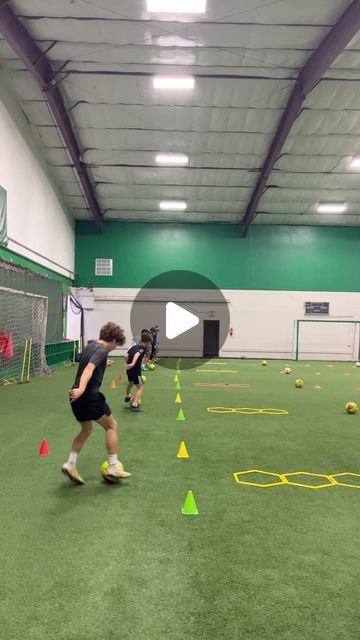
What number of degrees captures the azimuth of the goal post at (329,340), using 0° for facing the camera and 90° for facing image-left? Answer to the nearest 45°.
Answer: approximately 0°

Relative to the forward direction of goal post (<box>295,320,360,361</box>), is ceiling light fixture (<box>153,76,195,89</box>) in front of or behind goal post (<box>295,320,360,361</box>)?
in front

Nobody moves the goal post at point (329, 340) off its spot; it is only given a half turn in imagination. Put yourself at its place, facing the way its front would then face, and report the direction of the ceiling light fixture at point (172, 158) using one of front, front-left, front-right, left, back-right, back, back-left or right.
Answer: back-left

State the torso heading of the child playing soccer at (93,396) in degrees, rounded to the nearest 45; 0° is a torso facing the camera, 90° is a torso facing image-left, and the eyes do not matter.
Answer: approximately 270°

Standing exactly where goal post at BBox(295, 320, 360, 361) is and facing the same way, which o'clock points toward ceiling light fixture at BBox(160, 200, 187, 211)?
The ceiling light fixture is roughly at 2 o'clock from the goal post.

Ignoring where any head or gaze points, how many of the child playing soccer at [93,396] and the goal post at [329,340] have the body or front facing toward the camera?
1

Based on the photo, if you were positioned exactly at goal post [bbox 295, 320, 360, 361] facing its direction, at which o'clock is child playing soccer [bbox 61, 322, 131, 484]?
The child playing soccer is roughly at 12 o'clock from the goal post.

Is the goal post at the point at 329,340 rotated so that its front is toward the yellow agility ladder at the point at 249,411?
yes
